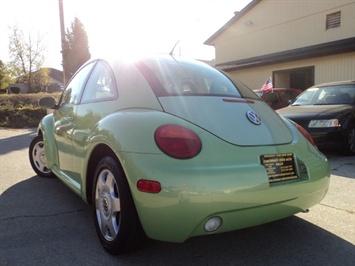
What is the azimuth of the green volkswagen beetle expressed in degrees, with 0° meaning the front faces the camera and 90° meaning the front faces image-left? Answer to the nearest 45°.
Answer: approximately 135°

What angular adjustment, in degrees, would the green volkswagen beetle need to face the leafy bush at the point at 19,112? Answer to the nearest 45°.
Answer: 0° — it already faces it

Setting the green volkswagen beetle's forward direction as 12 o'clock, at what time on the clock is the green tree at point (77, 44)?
The green tree is roughly at 1 o'clock from the green volkswagen beetle.
